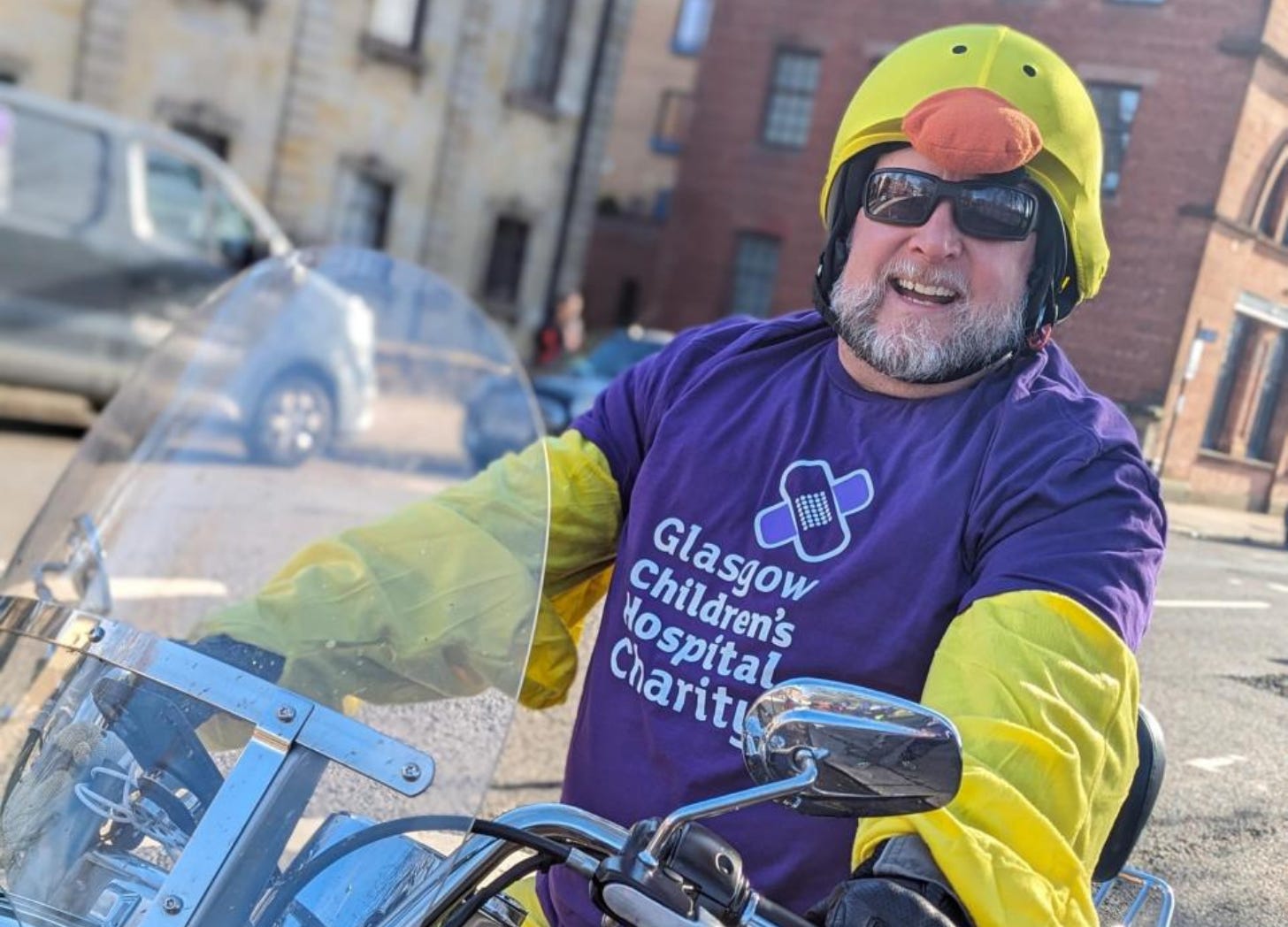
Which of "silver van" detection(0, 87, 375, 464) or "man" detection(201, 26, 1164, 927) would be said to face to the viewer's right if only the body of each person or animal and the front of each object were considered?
the silver van

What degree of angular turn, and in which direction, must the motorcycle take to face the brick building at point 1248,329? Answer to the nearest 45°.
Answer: approximately 180°

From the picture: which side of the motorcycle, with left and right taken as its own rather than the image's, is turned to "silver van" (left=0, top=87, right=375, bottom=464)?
right

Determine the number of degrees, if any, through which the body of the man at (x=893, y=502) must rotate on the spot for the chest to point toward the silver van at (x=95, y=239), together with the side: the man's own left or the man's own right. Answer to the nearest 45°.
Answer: approximately 90° to the man's own right

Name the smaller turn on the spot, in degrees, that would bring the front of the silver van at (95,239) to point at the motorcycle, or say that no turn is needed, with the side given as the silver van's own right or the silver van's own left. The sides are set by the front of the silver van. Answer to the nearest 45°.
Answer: approximately 90° to the silver van's own right

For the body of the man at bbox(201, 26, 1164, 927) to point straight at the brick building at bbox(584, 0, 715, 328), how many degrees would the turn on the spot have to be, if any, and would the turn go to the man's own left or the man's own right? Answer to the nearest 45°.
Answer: approximately 135° to the man's own right

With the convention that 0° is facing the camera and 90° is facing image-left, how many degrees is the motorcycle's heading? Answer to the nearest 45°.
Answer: approximately 45°

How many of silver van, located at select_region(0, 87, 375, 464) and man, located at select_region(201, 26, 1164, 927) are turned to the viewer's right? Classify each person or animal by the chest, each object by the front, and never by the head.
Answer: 1

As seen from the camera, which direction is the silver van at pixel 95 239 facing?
to the viewer's right

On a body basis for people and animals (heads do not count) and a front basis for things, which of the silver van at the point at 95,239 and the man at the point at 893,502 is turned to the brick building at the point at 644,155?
the silver van

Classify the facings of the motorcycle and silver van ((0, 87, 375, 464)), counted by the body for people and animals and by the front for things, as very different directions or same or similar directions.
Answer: very different directions
